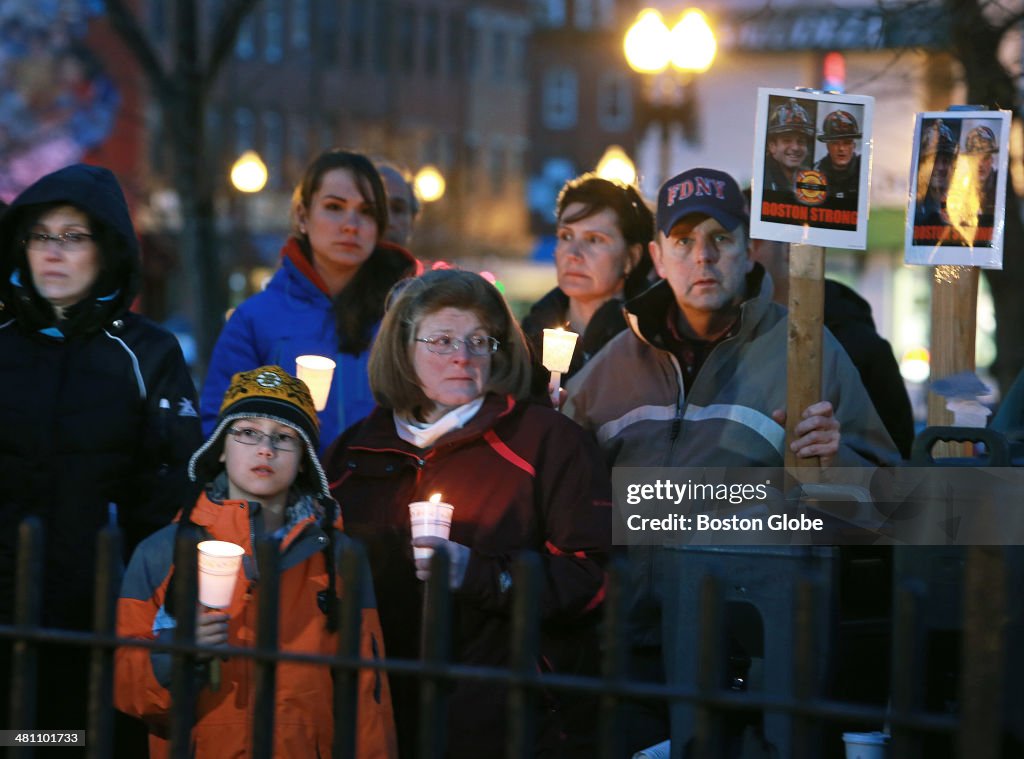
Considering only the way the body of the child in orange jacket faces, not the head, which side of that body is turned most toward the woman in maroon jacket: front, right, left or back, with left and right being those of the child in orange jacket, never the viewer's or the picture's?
left

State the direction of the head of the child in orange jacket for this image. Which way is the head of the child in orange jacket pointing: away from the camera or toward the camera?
toward the camera

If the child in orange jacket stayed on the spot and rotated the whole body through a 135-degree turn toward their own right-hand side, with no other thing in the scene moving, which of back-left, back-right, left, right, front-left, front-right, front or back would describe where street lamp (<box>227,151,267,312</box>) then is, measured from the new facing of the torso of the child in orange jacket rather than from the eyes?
front-right

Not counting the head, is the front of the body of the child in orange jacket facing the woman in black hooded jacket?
no

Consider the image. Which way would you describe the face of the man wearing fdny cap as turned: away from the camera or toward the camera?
toward the camera

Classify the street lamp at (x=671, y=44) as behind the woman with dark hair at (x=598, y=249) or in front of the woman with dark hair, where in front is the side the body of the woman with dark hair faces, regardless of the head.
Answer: behind

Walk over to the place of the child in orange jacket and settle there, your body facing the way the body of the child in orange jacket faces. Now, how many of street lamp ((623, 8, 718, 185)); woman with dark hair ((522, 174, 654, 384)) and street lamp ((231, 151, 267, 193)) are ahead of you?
0

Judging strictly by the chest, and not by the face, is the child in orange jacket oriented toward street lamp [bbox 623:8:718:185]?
no

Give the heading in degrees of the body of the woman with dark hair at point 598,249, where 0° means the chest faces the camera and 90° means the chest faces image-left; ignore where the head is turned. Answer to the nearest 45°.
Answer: approximately 45°

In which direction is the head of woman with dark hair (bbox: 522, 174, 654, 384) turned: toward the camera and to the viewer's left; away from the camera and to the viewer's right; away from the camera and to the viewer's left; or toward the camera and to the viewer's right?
toward the camera and to the viewer's left

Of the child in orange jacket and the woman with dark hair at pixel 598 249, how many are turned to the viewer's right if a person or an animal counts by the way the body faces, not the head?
0

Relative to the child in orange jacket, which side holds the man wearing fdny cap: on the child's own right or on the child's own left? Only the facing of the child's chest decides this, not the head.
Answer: on the child's own left

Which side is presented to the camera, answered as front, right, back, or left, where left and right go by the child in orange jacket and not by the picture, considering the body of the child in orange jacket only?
front

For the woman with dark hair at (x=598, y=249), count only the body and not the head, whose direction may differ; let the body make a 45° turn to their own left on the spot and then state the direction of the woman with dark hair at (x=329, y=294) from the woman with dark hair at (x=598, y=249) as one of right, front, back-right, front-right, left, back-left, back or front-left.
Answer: right
